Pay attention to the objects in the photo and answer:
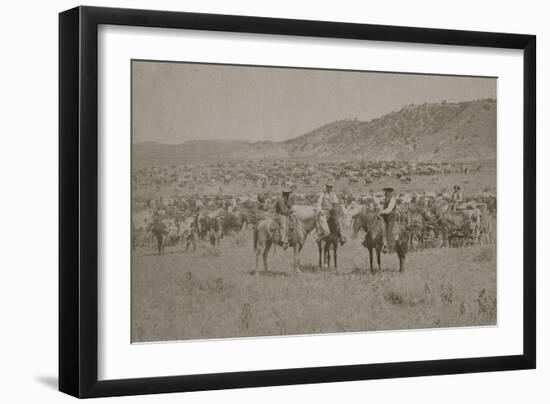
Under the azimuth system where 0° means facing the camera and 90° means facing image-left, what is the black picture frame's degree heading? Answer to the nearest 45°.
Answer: approximately 315°
